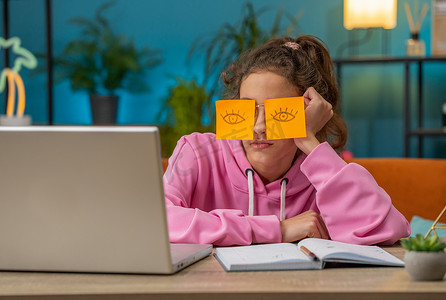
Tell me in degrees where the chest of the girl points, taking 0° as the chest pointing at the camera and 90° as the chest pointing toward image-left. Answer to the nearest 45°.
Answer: approximately 0°

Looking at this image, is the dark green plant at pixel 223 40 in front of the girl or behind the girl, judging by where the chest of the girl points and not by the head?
behind

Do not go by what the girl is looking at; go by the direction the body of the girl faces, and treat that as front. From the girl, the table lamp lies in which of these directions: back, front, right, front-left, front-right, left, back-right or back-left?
back

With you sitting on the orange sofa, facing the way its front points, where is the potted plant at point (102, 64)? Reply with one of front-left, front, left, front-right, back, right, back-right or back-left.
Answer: back-right

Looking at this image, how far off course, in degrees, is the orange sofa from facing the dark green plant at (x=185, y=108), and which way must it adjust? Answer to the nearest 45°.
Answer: approximately 135° to its right

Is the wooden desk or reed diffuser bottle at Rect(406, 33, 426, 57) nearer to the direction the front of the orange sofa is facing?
the wooden desk

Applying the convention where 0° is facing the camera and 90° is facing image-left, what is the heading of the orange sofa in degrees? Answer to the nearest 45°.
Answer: approximately 0°

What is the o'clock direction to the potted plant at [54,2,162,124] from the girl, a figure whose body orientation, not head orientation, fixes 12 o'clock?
The potted plant is roughly at 5 o'clock from the girl.

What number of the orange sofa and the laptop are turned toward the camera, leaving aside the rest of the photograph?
1

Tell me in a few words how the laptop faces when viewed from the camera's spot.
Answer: facing away from the viewer and to the right of the viewer
